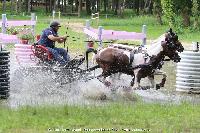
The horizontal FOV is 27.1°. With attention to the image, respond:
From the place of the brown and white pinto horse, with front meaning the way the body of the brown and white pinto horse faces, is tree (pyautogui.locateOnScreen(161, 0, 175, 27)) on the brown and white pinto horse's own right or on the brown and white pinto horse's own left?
on the brown and white pinto horse's own left

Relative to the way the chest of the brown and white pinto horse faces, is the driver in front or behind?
behind

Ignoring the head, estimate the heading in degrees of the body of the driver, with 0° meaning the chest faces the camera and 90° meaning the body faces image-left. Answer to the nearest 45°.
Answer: approximately 270°

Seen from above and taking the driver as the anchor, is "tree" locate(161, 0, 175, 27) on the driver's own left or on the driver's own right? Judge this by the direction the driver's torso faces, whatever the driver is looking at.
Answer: on the driver's own left

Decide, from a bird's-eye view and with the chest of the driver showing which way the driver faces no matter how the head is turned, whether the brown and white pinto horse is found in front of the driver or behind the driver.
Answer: in front

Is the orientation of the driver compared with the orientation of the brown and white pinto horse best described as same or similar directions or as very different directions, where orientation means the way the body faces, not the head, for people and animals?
same or similar directions

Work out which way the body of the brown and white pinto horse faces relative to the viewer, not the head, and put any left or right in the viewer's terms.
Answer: facing to the right of the viewer

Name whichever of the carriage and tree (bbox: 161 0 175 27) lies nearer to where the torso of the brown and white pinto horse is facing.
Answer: the tree

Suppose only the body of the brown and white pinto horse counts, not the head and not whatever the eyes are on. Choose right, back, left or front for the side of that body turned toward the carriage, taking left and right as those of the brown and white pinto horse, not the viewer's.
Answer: back
